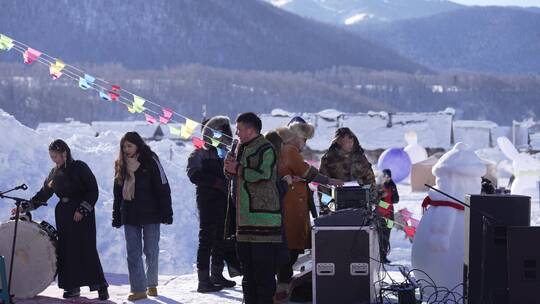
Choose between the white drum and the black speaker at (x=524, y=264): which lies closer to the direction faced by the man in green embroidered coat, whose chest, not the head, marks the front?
the white drum

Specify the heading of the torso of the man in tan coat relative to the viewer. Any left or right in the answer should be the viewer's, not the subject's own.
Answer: facing to the right of the viewer

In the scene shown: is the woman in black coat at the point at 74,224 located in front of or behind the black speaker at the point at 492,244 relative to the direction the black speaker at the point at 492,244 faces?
in front

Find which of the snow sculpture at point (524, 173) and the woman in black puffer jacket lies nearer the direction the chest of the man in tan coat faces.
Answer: the snow sculpture

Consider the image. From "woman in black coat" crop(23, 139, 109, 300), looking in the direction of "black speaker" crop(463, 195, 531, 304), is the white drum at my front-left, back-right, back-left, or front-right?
back-right

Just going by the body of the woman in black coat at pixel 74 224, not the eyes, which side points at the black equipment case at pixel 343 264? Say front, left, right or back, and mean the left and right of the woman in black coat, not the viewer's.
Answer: left
